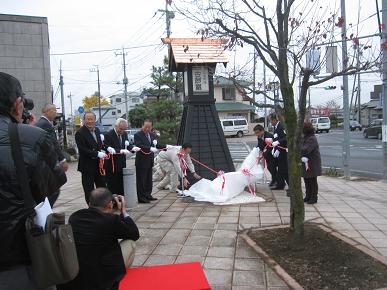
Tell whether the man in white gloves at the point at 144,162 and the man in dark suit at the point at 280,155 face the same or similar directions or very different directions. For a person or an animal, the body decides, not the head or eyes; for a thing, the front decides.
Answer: very different directions

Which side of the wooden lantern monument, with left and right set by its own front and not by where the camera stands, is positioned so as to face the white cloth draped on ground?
front

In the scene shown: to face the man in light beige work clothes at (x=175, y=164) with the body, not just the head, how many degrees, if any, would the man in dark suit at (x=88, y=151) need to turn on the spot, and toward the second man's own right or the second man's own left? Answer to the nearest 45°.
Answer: approximately 90° to the second man's own left

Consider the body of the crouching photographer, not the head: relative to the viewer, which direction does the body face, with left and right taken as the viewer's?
facing away from the viewer and to the right of the viewer

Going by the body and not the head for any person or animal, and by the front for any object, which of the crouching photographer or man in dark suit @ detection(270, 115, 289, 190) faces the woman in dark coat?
the crouching photographer

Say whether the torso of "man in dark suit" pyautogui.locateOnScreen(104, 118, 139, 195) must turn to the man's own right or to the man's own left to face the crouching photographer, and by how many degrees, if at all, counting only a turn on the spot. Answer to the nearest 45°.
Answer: approximately 45° to the man's own right

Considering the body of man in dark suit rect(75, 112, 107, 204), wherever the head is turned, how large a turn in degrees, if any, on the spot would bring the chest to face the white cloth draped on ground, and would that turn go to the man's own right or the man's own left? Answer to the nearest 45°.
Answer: approximately 45° to the man's own left

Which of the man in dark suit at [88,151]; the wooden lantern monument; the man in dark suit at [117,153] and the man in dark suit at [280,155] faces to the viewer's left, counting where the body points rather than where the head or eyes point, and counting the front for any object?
the man in dark suit at [280,155]

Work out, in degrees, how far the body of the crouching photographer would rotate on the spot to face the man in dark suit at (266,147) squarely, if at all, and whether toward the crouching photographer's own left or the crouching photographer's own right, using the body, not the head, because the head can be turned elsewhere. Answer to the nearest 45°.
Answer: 0° — they already face them

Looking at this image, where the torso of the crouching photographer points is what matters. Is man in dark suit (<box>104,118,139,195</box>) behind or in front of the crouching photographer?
in front

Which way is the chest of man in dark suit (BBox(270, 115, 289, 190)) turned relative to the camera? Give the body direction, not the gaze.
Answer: to the viewer's left

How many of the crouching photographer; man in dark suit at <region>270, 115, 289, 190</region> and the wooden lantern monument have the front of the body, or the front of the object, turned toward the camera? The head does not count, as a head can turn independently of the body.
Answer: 1

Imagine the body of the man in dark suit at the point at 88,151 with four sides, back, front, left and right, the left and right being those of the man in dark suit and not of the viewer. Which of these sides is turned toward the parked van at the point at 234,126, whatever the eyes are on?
left
